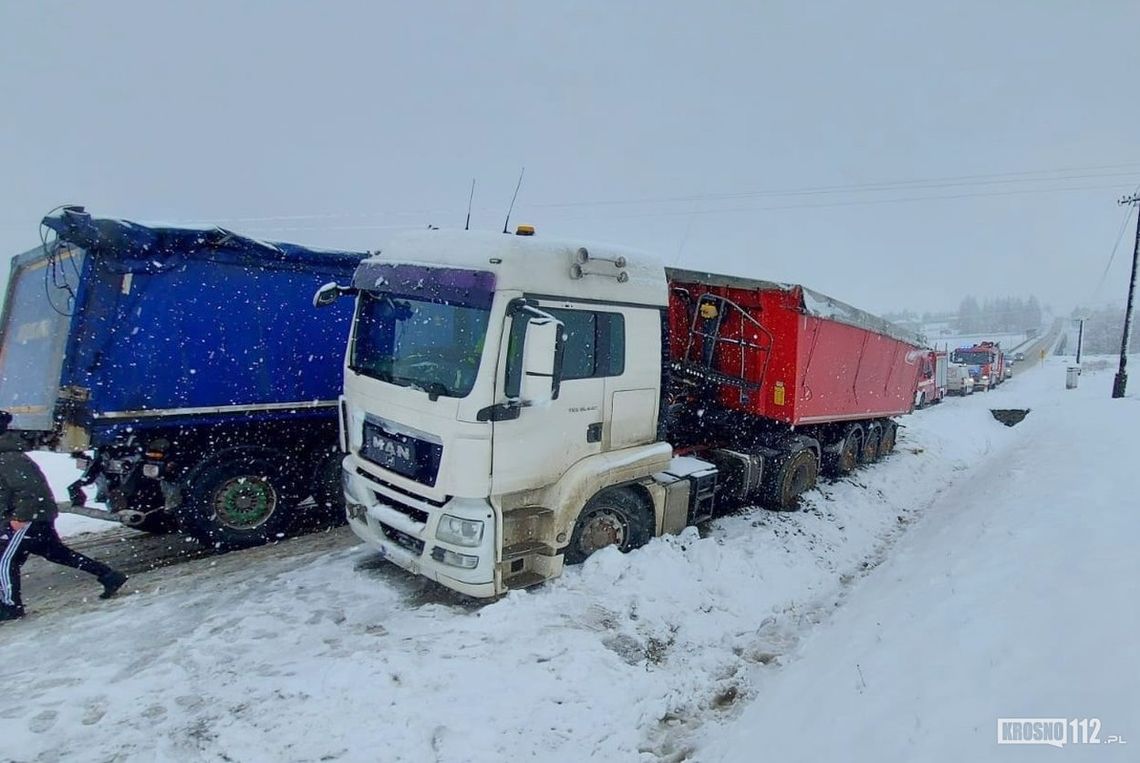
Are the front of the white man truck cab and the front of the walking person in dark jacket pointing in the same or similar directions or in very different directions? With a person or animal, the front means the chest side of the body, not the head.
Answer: same or similar directions

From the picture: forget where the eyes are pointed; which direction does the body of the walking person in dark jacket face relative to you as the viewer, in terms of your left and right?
facing to the left of the viewer

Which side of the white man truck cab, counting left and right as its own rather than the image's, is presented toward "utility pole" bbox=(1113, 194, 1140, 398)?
back

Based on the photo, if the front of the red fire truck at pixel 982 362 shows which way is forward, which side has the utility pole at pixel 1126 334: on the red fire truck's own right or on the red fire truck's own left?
on the red fire truck's own left

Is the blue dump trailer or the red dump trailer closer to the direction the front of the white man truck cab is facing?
the blue dump trailer

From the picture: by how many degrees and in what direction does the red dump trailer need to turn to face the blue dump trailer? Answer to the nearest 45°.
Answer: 0° — it already faces it

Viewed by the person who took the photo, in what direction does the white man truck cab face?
facing the viewer and to the left of the viewer

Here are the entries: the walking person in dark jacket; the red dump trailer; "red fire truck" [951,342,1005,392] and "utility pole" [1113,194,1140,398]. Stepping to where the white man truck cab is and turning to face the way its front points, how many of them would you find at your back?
3

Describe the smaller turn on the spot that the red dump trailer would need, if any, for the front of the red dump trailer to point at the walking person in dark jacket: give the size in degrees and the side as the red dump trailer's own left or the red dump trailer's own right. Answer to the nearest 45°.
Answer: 0° — it already faces them

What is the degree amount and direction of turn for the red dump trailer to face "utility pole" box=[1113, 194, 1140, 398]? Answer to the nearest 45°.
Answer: approximately 180°

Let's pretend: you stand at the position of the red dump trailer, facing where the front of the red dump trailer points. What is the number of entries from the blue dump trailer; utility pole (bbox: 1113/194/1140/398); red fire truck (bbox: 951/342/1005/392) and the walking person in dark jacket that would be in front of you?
2

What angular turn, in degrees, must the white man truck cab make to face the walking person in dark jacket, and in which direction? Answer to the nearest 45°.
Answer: approximately 45° to its right

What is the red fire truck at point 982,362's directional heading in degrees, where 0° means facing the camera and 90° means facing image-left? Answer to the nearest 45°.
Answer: approximately 45°

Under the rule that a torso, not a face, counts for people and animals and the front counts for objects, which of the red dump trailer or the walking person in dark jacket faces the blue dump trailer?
the red dump trailer

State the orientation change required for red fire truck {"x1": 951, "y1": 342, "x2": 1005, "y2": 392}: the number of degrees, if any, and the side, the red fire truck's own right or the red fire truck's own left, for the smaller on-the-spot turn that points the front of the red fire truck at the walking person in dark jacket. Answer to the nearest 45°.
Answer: approximately 45° to the red fire truck's own left

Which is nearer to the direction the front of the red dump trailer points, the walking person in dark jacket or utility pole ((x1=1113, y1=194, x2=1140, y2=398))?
the walking person in dark jacket
